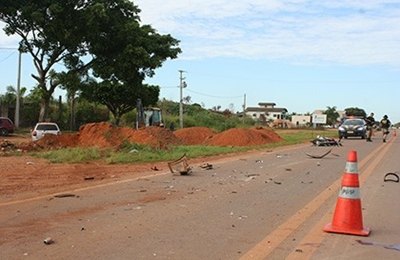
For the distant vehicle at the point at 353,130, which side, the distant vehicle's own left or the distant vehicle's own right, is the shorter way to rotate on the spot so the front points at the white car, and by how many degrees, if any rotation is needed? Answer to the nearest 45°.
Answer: approximately 45° to the distant vehicle's own right

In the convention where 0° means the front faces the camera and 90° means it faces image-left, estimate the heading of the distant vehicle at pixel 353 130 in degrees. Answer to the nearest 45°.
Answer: approximately 0°

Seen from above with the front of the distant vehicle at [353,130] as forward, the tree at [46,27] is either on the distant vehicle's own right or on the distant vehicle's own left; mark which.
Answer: on the distant vehicle's own right

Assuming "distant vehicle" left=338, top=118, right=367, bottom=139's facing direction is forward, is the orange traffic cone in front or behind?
in front

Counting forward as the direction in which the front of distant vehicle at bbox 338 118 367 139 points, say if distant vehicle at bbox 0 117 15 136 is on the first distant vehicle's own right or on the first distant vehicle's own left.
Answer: on the first distant vehicle's own right

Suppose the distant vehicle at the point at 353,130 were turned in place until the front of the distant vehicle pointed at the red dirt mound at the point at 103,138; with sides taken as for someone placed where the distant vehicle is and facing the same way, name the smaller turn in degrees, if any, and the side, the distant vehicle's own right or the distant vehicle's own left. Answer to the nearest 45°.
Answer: approximately 45° to the distant vehicle's own right

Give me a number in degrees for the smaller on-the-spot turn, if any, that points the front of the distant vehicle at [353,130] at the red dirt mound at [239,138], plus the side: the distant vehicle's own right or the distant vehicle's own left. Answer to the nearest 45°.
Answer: approximately 45° to the distant vehicle's own right

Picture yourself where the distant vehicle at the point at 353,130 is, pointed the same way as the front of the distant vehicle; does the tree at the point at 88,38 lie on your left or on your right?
on your right

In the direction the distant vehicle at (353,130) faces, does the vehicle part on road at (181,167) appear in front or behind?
in front
